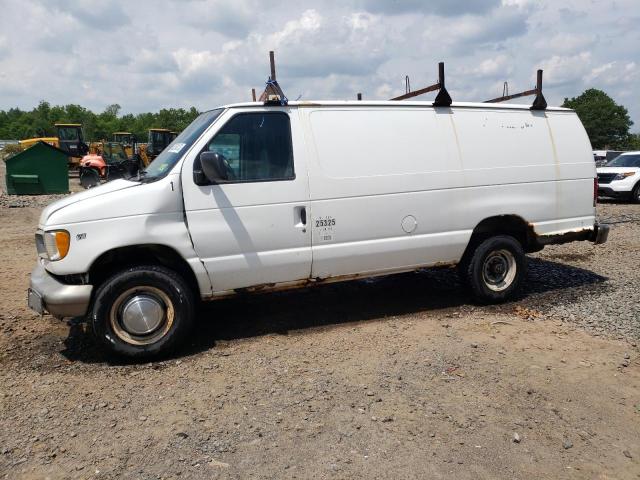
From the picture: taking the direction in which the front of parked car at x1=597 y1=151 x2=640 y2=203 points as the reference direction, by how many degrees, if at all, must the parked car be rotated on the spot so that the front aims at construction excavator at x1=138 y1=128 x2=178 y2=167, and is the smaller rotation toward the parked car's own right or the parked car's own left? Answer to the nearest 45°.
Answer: approximately 45° to the parked car's own right

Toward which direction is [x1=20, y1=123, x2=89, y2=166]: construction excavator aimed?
to the viewer's left

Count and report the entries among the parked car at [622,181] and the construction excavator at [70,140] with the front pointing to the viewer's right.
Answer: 0

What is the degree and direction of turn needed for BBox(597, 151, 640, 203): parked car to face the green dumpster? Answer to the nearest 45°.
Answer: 0° — it already faces it

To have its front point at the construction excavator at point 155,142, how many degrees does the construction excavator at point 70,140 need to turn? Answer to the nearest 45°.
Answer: approximately 135° to its left

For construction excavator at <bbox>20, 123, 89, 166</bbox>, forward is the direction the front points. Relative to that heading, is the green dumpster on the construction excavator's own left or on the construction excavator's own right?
on the construction excavator's own left

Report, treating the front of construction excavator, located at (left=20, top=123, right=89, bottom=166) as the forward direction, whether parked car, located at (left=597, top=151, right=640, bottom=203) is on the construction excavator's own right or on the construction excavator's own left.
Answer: on the construction excavator's own left

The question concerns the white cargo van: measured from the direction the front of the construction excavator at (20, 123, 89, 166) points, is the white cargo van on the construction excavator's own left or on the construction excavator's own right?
on the construction excavator's own left

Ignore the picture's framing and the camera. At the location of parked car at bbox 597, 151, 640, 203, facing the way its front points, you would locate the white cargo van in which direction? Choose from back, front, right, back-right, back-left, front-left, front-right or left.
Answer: front-left
